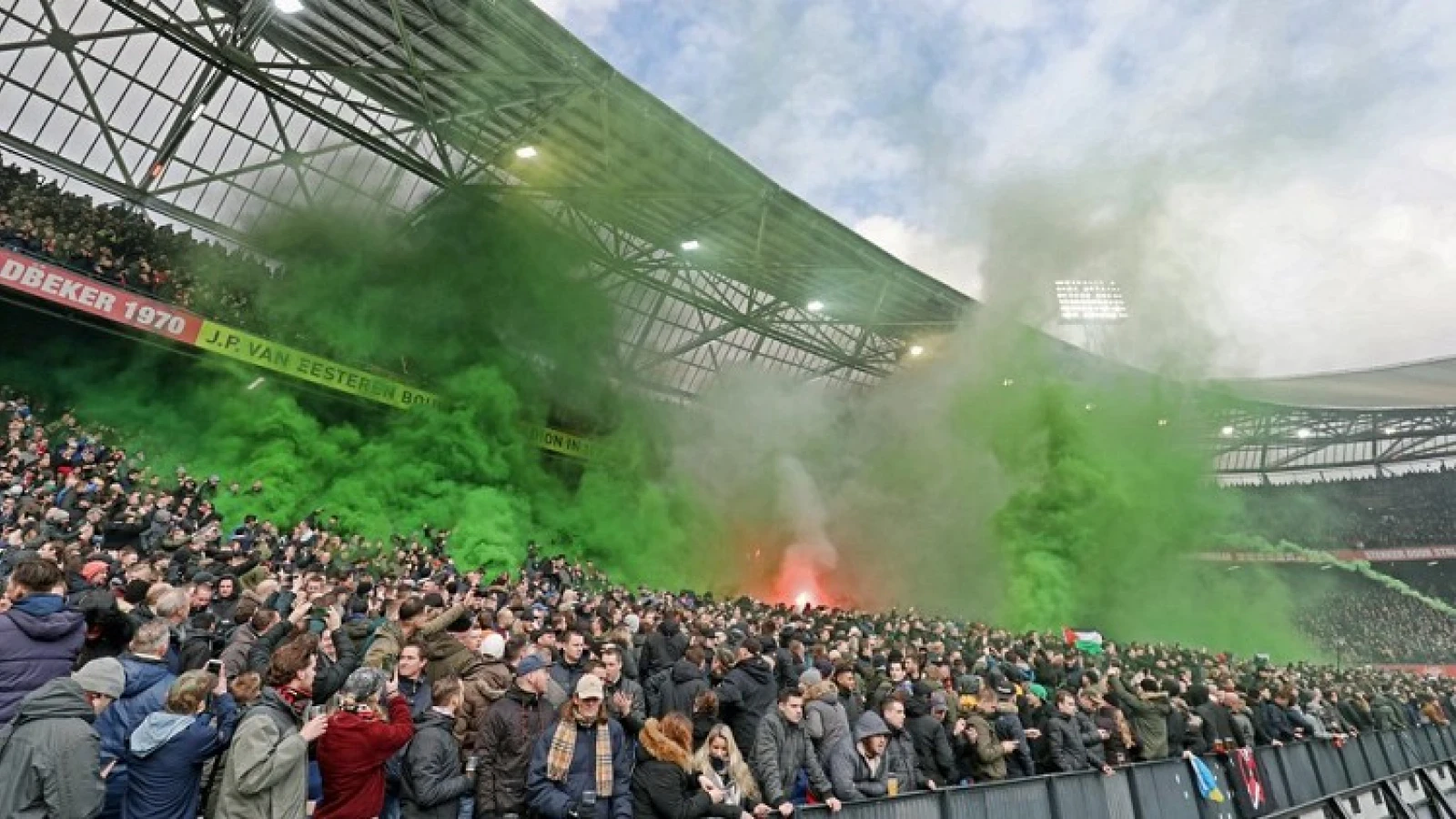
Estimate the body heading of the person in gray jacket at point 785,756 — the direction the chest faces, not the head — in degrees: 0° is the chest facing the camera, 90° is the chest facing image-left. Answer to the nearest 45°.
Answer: approximately 315°

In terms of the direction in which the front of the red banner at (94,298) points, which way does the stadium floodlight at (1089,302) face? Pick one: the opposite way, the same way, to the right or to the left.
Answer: to the right

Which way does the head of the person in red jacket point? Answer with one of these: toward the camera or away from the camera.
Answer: away from the camera

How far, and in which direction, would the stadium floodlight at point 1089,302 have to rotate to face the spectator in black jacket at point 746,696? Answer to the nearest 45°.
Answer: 0° — it already faces them

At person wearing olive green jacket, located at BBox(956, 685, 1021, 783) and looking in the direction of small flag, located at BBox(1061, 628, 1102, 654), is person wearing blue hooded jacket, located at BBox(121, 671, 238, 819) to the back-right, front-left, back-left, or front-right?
back-left

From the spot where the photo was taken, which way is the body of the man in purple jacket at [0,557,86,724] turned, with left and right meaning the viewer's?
facing away from the viewer

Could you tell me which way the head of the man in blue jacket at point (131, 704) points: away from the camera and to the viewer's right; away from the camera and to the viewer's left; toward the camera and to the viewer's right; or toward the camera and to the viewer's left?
away from the camera and to the viewer's right

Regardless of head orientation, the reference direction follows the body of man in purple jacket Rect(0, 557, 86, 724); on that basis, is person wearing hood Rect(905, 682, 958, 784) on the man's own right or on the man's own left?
on the man's own right

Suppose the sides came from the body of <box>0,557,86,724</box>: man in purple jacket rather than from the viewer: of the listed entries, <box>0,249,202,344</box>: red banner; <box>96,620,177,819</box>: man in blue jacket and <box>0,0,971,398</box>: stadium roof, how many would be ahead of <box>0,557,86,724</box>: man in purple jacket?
2
